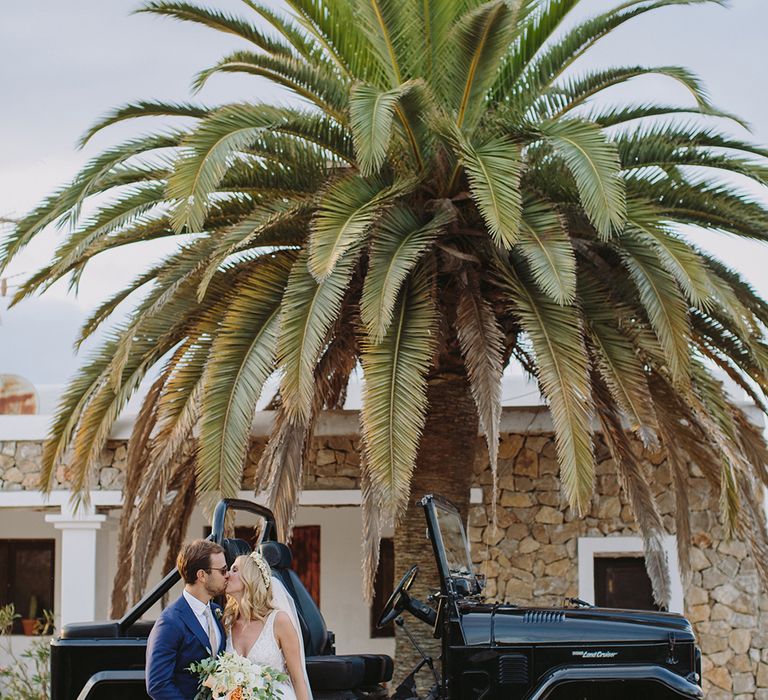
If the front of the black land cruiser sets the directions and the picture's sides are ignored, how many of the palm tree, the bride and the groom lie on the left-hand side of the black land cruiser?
1

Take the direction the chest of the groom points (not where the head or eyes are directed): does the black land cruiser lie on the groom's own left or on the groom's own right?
on the groom's own left

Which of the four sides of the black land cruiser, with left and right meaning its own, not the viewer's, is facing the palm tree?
left

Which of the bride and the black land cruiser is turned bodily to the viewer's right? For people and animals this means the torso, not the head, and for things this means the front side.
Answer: the black land cruiser

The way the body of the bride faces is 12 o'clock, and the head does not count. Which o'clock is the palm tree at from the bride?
The palm tree is roughly at 5 o'clock from the bride.

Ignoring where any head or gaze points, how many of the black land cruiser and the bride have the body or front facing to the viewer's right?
1

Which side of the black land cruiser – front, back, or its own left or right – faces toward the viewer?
right

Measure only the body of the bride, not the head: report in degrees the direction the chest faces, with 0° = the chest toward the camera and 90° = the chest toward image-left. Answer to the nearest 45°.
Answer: approximately 45°

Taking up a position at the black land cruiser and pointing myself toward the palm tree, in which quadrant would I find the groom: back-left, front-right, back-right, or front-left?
back-left

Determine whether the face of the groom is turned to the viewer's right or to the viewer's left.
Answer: to the viewer's right

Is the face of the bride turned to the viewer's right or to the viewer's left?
to the viewer's left

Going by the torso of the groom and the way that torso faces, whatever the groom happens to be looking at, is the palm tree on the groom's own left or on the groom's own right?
on the groom's own left
